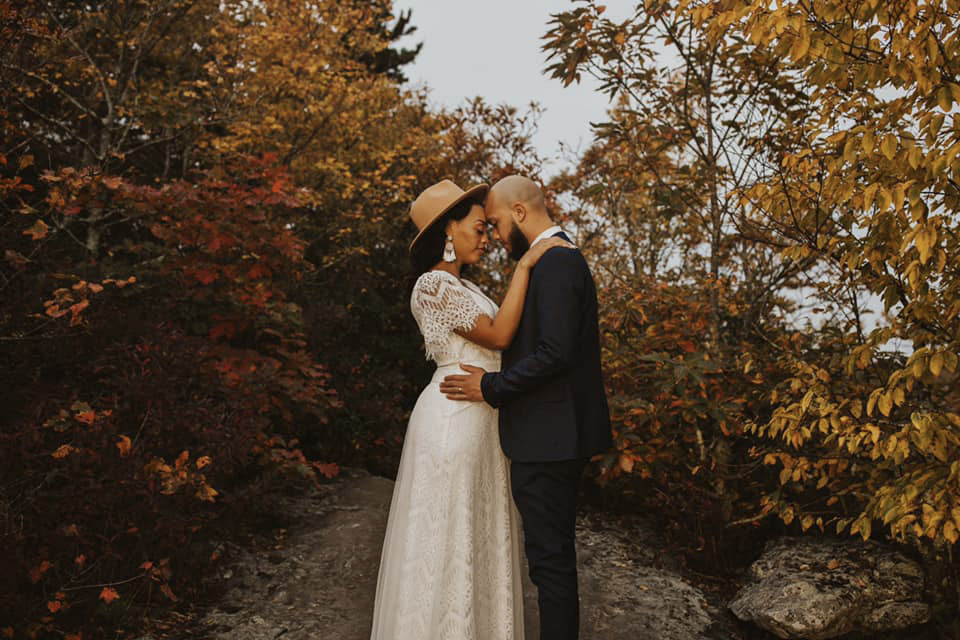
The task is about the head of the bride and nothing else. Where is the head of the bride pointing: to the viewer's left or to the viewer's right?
to the viewer's right

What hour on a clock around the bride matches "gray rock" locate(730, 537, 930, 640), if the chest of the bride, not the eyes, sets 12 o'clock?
The gray rock is roughly at 11 o'clock from the bride.

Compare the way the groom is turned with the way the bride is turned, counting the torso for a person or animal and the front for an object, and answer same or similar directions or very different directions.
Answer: very different directions

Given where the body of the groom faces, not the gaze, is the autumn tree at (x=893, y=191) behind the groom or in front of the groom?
behind

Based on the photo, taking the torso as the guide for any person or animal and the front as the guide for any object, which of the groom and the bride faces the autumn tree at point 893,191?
the bride

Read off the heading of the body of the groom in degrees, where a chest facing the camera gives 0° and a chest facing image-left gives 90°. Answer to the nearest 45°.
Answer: approximately 90°

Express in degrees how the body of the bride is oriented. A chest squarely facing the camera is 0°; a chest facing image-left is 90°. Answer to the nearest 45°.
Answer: approximately 270°

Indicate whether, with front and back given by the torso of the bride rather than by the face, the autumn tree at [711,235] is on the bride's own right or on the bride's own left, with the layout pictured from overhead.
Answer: on the bride's own left

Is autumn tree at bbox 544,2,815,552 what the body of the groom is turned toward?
no

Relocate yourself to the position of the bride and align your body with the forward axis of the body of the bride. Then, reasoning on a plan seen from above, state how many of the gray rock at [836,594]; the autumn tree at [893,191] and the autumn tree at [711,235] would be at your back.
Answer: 0

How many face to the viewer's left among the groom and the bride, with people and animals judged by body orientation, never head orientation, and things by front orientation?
1
